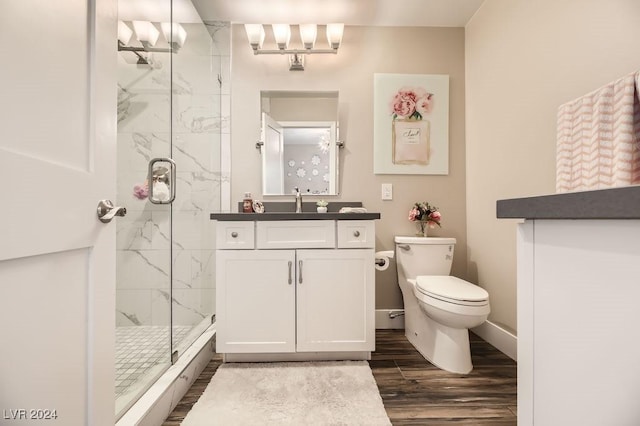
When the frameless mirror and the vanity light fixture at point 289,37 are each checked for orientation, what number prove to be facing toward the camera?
2

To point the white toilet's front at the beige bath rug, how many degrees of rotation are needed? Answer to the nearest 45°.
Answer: approximately 90° to its right

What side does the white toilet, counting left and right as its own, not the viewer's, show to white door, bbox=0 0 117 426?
right

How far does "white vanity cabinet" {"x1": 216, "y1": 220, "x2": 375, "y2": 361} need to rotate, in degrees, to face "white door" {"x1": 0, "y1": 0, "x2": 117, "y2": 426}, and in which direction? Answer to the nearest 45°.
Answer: approximately 45° to its right

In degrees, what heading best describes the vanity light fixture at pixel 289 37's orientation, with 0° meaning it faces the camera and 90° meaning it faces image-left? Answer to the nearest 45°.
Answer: approximately 0°
